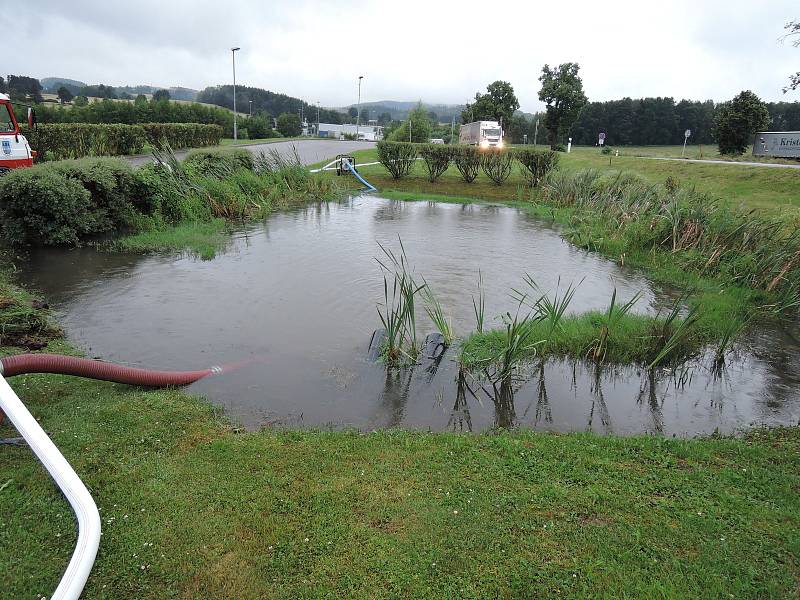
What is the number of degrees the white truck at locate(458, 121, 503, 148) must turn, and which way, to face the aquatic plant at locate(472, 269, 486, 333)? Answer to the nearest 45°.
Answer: approximately 45° to its right

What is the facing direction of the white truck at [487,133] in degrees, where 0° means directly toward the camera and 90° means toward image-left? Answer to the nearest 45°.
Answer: approximately 315°

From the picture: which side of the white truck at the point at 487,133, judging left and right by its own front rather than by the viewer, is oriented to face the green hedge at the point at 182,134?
right

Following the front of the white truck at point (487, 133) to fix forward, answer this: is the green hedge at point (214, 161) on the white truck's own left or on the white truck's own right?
on the white truck's own right

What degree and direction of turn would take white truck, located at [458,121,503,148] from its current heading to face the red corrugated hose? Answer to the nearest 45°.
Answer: approximately 45° to its right

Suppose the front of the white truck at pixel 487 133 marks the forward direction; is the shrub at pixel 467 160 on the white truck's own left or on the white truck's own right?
on the white truck's own right

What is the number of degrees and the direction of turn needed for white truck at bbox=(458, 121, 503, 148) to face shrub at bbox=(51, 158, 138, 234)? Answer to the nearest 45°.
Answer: approximately 45° to its right

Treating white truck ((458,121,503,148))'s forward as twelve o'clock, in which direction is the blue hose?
The blue hose is roughly at 2 o'clock from the white truck.
